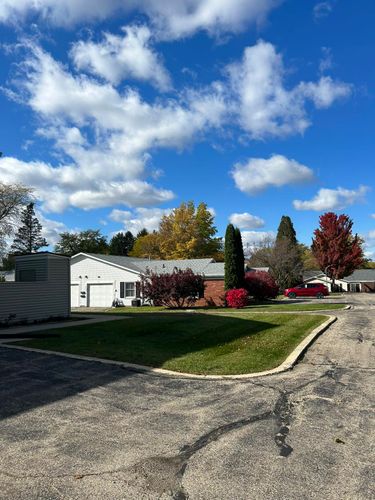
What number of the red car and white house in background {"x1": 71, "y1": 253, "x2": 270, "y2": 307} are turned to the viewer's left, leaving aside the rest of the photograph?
1

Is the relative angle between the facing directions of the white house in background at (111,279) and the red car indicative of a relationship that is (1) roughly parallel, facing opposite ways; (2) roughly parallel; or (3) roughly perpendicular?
roughly perpendicular

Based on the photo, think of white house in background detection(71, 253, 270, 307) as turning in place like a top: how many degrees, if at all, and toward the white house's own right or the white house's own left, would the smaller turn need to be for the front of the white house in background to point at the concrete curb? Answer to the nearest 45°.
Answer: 0° — it already faces it

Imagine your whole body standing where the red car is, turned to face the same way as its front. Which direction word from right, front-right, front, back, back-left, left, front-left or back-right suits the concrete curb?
left

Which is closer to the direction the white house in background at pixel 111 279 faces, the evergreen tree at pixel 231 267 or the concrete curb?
the concrete curb

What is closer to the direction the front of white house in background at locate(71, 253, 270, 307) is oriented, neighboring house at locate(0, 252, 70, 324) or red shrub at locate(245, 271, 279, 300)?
the neighboring house

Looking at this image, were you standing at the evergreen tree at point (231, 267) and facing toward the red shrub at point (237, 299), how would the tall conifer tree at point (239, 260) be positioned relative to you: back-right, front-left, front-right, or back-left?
back-left

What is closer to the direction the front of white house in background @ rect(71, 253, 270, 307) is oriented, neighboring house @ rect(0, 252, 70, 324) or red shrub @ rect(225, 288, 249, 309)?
the neighboring house

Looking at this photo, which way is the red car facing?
to the viewer's left

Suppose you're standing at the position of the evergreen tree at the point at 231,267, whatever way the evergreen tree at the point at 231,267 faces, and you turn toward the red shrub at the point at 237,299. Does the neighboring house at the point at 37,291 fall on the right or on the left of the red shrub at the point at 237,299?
right

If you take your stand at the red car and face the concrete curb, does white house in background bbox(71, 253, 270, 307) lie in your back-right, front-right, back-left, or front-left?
front-right

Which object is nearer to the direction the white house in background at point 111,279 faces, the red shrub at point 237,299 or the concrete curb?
the concrete curb

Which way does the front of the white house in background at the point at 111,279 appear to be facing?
toward the camera

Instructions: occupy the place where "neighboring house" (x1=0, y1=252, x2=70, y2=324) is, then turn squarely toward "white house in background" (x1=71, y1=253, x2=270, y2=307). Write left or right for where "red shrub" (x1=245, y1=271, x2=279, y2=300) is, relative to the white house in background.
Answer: right

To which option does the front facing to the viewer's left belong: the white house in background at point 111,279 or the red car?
the red car

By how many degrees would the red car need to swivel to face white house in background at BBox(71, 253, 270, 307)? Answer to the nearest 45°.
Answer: approximately 45° to its left

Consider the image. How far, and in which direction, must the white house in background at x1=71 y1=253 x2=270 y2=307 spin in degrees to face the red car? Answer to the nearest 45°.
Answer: approximately 90° to its left
